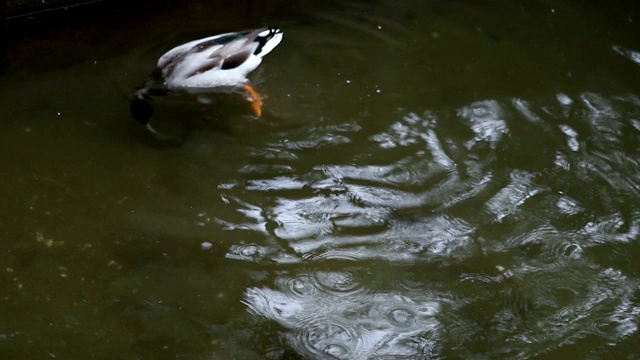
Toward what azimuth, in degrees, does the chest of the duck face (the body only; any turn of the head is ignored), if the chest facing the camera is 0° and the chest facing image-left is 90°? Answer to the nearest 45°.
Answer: approximately 90°
